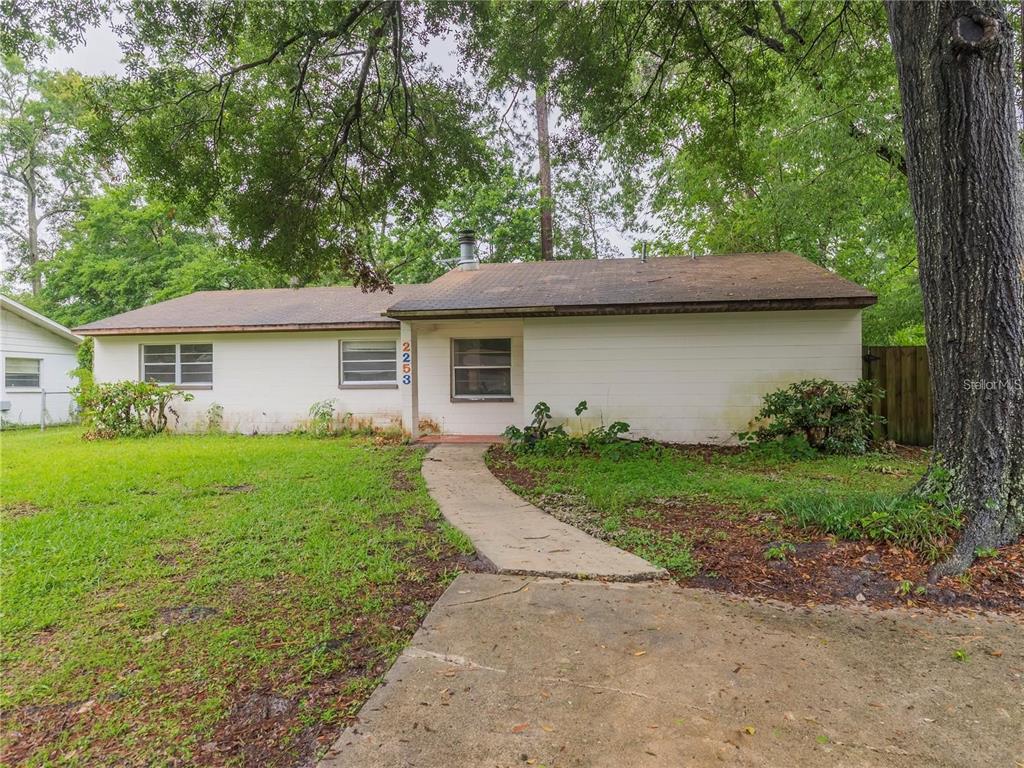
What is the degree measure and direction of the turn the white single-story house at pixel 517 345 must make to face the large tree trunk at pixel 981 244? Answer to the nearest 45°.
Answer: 0° — it already faces it

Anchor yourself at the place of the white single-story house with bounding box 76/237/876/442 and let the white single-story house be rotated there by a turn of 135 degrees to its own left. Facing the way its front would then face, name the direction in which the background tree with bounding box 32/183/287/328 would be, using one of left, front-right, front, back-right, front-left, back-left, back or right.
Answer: left

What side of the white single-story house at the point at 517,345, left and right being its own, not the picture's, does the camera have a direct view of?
front

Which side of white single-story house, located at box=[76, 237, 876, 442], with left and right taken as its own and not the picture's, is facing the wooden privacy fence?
left

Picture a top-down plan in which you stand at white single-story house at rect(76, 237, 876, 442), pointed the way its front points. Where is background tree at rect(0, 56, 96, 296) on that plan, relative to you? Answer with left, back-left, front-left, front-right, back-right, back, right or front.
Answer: back-right

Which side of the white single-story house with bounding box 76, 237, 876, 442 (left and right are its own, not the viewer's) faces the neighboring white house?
right

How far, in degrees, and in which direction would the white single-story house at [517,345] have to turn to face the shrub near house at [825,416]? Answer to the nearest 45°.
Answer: approximately 45° to its left

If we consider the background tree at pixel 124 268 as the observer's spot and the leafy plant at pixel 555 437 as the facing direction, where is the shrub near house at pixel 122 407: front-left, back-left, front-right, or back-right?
front-right
